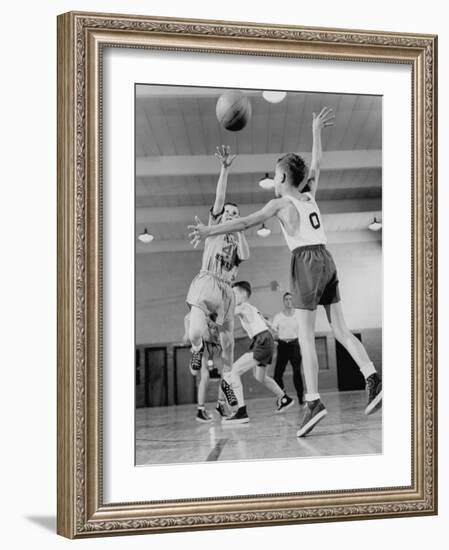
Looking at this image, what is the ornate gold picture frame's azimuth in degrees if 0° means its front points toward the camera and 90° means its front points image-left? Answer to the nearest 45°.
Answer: approximately 315°
